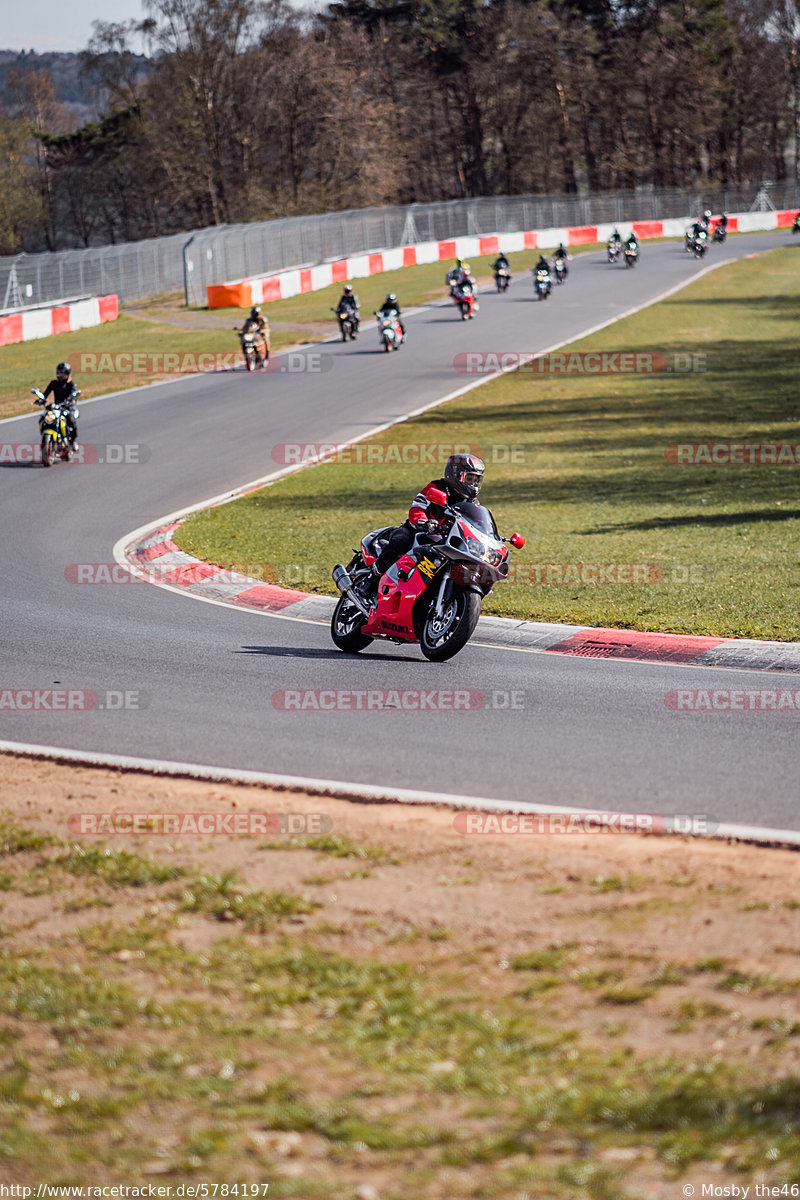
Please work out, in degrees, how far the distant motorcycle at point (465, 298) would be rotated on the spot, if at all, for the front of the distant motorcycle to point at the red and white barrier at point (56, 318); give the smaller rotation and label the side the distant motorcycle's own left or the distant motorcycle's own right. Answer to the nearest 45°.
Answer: approximately 90° to the distant motorcycle's own right

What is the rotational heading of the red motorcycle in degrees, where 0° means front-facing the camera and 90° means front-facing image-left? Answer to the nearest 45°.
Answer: approximately 315°

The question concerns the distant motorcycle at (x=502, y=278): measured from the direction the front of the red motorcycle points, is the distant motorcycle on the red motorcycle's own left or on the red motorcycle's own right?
on the red motorcycle's own left

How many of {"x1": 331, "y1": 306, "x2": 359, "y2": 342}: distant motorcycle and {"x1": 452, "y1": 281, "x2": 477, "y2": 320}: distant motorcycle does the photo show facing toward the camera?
2

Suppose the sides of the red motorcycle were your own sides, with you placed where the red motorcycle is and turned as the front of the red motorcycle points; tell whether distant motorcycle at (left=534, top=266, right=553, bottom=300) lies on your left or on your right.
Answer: on your left

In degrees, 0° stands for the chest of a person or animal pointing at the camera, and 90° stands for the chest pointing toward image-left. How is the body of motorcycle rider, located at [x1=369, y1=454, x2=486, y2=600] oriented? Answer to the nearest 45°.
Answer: approximately 315°

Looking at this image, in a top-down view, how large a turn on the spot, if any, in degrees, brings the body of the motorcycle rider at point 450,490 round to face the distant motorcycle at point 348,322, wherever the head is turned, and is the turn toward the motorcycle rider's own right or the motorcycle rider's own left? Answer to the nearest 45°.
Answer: approximately 135° to the motorcycle rider's own left
